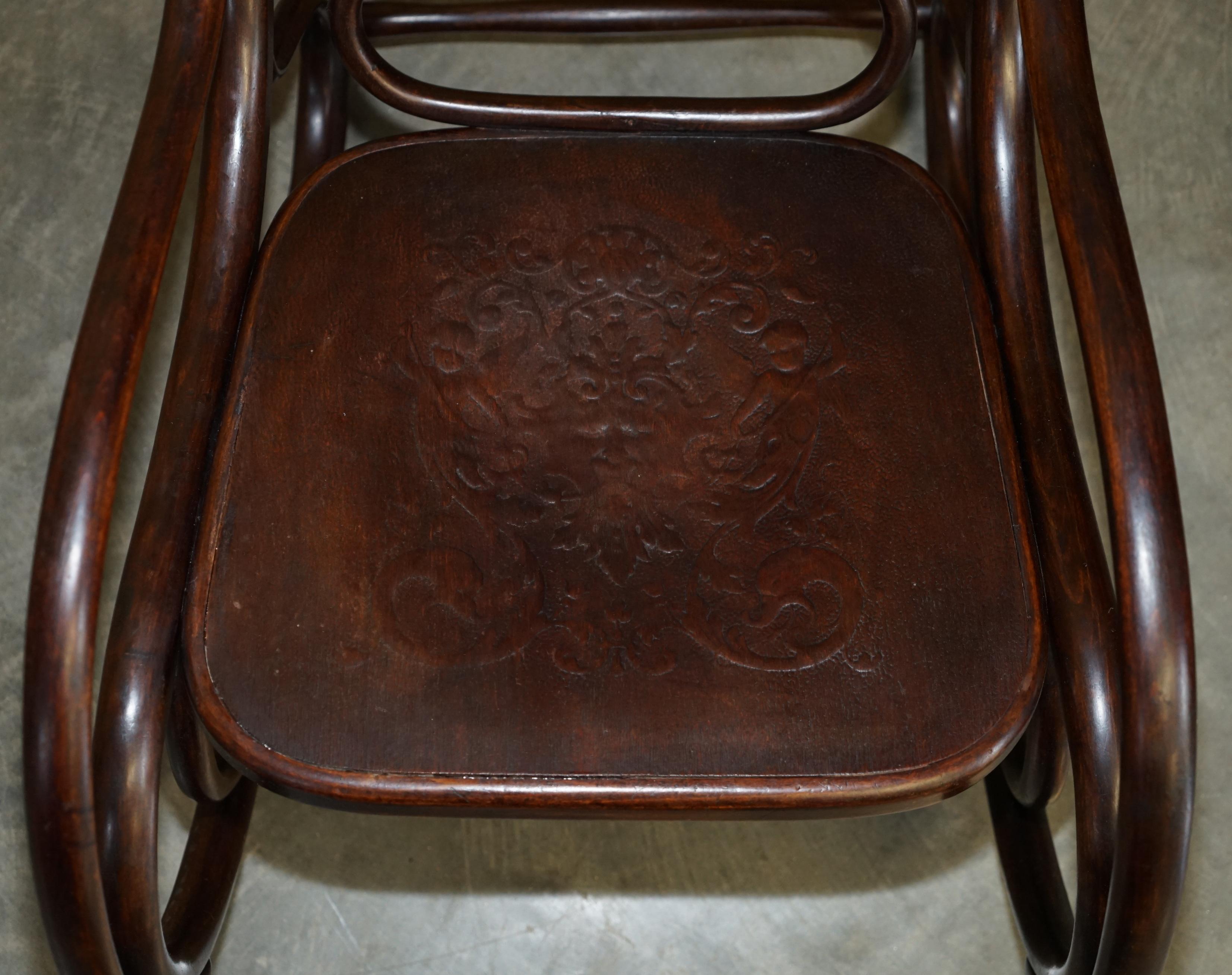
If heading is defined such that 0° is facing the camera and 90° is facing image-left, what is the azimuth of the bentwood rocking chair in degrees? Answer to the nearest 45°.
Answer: approximately 0°
